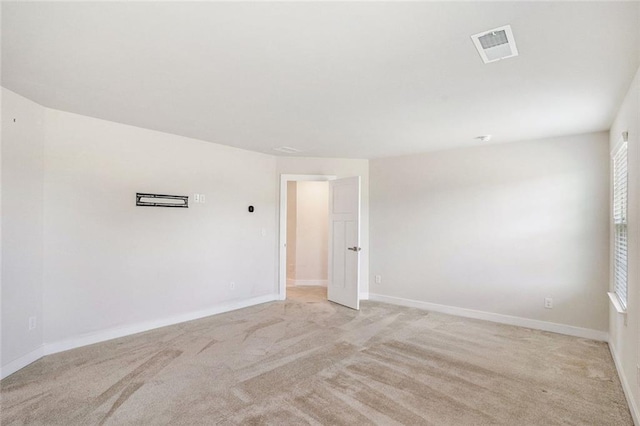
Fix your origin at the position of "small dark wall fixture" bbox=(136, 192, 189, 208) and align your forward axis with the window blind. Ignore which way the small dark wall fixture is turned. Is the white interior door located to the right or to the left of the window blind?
left

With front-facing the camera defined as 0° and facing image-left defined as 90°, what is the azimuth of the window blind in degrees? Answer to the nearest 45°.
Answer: approximately 90°

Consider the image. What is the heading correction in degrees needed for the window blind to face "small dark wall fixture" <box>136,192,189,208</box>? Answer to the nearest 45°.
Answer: approximately 45° to its left

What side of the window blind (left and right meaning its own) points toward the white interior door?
front
